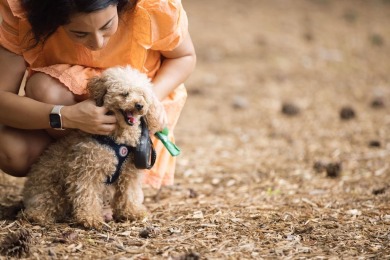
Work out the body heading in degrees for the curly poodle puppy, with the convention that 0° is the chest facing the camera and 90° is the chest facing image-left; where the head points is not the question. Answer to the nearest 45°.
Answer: approximately 315°
